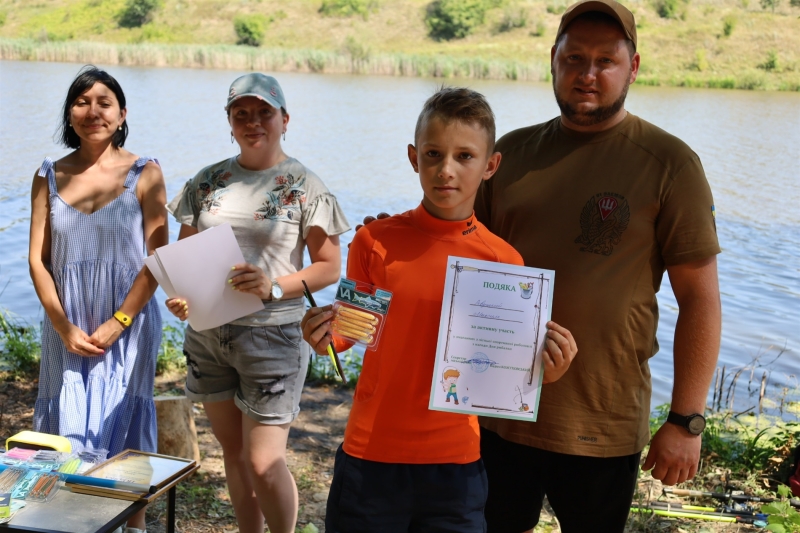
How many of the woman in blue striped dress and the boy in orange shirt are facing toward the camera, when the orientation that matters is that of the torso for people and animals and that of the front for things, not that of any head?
2

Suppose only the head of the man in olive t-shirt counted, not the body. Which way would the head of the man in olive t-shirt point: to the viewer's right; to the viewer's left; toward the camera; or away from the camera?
toward the camera

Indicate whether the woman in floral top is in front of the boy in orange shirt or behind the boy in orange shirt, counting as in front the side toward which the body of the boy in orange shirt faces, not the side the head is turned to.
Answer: behind

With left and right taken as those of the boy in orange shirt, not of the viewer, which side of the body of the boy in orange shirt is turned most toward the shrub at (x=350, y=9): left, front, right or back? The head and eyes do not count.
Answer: back

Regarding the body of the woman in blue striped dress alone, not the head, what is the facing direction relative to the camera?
toward the camera

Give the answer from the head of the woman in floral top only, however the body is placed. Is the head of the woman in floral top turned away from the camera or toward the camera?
toward the camera

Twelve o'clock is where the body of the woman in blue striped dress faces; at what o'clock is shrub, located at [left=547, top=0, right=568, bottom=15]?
The shrub is roughly at 7 o'clock from the woman in blue striped dress.

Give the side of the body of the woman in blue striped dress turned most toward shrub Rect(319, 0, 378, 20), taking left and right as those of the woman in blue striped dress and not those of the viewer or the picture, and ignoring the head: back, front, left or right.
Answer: back

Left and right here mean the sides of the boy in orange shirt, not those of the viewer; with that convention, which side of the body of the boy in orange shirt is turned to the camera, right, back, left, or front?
front

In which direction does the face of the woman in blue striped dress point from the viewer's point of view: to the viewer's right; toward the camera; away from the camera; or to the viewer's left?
toward the camera

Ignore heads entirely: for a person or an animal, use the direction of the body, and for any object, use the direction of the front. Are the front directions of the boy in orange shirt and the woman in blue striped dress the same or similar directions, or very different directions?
same or similar directions

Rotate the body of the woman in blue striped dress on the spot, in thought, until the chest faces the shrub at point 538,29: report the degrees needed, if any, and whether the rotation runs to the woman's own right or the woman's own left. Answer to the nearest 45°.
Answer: approximately 135° to the woman's own left
